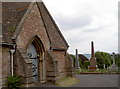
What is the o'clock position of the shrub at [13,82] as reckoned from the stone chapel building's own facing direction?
The shrub is roughly at 2 o'clock from the stone chapel building.

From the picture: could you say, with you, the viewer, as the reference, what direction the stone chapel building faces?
facing the viewer and to the right of the viewer
